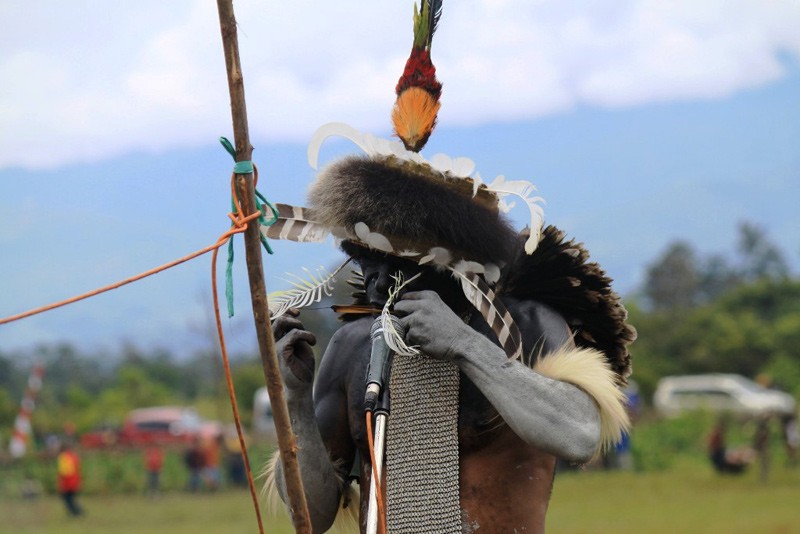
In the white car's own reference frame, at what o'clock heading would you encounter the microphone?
The microphone is roughly at 3 o'clock from the white car.

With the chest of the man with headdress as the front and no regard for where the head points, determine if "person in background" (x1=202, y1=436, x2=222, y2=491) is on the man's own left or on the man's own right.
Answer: on the man's own right

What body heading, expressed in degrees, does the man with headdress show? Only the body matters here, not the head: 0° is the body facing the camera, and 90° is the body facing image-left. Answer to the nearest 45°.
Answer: approximately 45°

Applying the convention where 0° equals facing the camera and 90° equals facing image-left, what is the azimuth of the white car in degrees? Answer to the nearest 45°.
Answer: approximately 270°

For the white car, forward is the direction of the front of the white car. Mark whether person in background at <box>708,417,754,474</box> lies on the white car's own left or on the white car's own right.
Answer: on the white car's own right

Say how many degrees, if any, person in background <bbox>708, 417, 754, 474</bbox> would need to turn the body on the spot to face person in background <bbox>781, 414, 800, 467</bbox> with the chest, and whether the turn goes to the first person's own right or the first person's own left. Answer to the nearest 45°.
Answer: approximately 45° to the first person's own left

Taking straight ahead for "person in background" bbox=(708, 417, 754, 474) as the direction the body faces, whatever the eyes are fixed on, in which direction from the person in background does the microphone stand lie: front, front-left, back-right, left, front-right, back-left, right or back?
right

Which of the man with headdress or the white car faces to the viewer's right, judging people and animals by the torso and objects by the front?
the white car

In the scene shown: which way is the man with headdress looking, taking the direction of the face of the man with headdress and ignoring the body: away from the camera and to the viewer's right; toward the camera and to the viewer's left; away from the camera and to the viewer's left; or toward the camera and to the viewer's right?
toward the camera and to the viewer's left
